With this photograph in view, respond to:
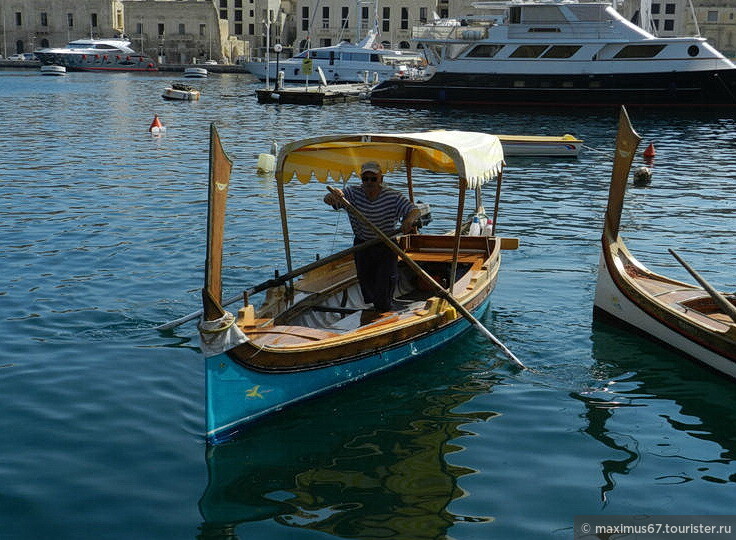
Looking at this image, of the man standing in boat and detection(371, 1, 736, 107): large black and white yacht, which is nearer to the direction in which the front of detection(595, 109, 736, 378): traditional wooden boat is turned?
the large black and white yacht

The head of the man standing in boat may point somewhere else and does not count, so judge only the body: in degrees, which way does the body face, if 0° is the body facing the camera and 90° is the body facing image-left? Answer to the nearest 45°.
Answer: approximately 0°

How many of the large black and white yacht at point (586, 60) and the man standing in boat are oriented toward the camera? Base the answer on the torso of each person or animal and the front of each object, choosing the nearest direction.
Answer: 1

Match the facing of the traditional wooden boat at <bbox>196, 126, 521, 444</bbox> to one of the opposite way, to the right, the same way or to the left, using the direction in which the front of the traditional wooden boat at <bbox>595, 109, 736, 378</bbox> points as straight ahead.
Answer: to the left

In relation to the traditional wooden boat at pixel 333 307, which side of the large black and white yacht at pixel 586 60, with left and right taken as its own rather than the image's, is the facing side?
right

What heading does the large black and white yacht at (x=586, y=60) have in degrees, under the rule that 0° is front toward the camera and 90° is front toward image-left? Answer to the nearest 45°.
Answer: approximately 270°

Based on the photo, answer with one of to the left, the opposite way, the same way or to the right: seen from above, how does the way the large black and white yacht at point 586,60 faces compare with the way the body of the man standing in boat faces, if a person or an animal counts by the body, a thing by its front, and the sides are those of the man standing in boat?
to the left

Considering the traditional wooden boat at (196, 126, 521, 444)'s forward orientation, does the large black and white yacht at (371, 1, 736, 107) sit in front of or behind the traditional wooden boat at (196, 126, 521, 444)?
behind

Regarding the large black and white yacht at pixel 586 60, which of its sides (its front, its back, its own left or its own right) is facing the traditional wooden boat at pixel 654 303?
right

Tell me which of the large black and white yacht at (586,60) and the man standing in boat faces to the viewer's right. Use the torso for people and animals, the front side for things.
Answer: the large black and white yacht

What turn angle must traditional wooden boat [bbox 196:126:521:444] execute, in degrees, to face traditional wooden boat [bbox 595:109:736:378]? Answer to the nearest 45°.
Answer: approximately 135° to its left

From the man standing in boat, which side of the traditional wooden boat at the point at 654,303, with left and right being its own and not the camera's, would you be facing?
left
